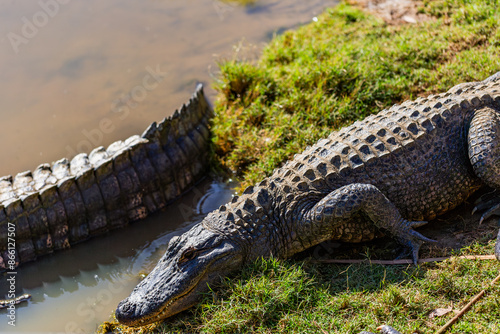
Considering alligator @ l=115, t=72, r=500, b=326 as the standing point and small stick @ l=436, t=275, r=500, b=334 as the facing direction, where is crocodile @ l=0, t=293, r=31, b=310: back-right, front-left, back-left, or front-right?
back-right

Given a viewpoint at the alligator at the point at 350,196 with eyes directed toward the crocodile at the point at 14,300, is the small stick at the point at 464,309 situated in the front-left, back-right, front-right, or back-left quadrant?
back-left

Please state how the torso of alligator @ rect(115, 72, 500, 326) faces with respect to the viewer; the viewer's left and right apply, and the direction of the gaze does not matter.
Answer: facing the viewer and to the left of the viewer

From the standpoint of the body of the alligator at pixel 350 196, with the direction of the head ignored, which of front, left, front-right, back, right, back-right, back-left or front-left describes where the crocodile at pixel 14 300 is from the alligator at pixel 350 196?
front-right
